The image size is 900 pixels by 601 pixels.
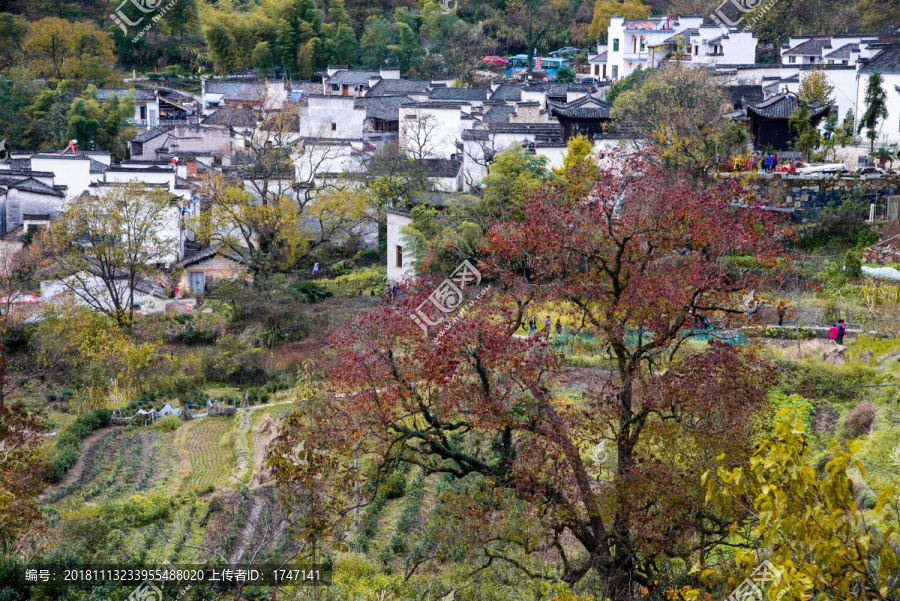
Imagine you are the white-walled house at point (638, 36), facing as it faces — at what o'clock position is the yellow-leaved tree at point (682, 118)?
The yellow-leaved tree is roughly at 12 o'clock from the white-walled house.

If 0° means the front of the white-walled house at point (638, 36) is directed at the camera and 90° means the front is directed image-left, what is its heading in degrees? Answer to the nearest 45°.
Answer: approximately 0°

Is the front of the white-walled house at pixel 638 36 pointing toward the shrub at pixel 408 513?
yes

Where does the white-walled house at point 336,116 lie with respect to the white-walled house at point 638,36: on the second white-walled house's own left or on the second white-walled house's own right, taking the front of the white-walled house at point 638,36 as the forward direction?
on the second white-walled house's own right

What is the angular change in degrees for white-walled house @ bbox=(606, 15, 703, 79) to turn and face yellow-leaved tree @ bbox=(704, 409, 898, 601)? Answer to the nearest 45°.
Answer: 0° — it already faces it

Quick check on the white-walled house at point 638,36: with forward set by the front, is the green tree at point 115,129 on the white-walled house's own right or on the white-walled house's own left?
on the white-walled house's own right

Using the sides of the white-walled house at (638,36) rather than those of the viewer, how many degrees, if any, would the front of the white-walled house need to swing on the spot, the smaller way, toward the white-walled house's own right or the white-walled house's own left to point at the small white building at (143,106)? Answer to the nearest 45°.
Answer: approximately 90° to the white-walled house's own right

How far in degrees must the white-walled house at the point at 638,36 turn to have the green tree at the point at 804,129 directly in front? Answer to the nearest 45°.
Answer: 0° — it already faces it

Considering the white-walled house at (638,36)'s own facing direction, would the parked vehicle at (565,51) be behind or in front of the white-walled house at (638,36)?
behind

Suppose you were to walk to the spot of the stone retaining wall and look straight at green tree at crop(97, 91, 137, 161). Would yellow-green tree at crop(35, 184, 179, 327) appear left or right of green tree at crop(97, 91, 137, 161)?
left

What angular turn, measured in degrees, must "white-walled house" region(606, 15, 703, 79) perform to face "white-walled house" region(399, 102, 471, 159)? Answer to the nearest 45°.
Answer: approximately 45° to its right

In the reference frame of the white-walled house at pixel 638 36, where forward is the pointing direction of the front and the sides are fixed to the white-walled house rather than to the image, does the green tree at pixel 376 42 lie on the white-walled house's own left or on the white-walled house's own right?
on the white-walled house's own right

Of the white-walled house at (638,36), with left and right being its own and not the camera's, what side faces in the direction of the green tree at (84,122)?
right

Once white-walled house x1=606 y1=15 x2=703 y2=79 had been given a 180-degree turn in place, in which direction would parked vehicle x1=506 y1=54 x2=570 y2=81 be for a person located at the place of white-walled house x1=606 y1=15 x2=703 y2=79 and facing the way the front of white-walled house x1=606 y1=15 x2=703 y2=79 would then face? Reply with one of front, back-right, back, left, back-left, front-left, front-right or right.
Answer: front-left
